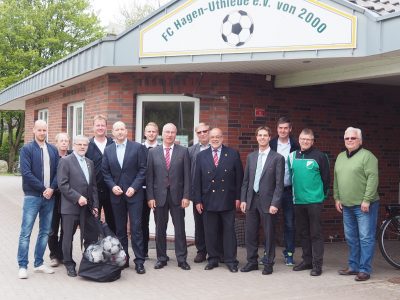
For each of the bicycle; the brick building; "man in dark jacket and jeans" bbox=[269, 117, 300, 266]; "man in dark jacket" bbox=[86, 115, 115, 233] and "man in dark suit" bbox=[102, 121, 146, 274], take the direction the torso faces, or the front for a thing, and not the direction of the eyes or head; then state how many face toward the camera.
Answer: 4

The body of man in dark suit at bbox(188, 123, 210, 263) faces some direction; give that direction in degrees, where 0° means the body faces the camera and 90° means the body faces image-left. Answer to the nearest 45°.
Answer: approximately 0°

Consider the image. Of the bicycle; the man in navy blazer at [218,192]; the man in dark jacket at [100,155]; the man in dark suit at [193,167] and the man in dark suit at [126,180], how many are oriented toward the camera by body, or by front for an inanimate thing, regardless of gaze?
4

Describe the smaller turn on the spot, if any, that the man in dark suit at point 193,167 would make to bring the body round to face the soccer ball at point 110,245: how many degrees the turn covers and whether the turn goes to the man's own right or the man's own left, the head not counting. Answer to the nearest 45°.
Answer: approximately 45° to the man's own right

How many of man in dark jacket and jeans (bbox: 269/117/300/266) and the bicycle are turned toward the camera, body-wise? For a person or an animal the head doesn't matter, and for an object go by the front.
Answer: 1

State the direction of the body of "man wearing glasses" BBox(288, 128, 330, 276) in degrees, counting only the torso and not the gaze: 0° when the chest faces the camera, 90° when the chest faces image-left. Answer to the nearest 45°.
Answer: approximately 45°
